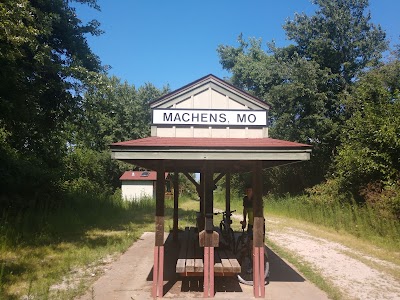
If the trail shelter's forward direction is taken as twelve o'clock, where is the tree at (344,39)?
The tree is roughly at 7 o'clock from the trail shelter.

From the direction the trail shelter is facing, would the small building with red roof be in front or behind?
behind

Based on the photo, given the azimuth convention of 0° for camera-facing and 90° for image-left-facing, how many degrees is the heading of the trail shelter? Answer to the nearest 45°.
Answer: approximately 0°

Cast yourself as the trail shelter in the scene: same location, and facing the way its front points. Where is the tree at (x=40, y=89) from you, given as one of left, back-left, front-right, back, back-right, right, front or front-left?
back-right

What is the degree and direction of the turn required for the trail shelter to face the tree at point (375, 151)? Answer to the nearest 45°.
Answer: approximately 135° to its left

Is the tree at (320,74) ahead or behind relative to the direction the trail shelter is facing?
behind
